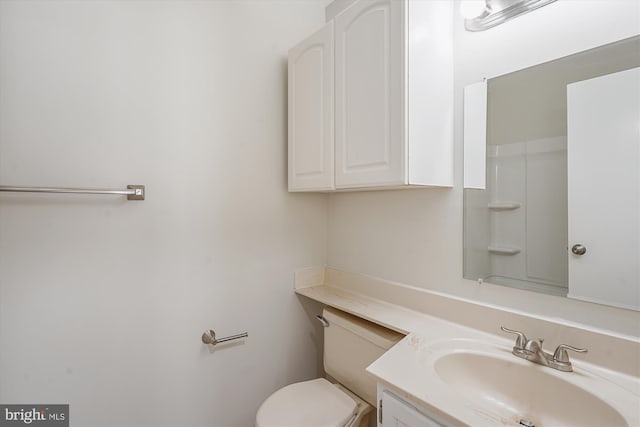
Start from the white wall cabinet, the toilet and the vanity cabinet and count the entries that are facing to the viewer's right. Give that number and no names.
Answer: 0

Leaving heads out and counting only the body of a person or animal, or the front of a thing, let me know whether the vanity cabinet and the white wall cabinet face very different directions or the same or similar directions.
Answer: same or similar directions

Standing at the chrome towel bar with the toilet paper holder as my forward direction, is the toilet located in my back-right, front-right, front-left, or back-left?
front-right

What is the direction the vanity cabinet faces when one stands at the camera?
facing the viewer and to the left of the viewer

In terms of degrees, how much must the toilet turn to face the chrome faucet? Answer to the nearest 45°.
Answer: approximately 90° to its left

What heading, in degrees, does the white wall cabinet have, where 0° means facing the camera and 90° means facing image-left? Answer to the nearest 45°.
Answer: approximately 45°

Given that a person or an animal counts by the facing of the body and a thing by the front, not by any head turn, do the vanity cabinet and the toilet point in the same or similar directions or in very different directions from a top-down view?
same or similar directions

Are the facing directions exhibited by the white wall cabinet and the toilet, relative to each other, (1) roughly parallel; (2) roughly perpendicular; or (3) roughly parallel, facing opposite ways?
roughly parallel
